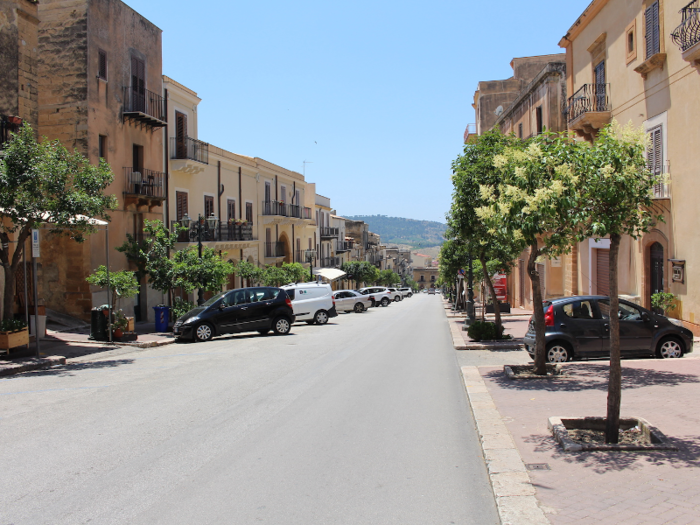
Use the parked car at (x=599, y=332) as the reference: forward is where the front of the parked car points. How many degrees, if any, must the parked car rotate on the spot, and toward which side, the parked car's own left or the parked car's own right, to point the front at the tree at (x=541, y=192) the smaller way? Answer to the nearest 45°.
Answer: approximately 90° to the parked car's own right

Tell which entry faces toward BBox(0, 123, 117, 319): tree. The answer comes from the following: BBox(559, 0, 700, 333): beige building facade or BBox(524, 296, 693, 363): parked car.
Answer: the beige building facade

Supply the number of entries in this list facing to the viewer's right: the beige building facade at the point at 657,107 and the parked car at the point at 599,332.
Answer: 1

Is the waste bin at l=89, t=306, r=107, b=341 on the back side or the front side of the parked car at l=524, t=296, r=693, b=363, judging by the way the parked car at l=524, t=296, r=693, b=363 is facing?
on the back side

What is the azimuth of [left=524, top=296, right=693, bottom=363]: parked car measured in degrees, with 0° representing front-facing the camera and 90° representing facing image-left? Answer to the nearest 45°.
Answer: approximately 270°

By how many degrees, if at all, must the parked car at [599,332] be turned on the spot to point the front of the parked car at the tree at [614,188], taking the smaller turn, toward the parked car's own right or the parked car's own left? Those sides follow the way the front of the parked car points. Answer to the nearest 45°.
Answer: approximately 90° to the parked car's own right

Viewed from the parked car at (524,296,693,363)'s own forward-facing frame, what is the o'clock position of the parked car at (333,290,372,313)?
the parked car at (333,290,372,313) is roughly at 8 o'clock from the parked car at (524,296,693,363).

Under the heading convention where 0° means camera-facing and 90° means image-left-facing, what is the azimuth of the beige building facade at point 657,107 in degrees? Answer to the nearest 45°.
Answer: approximately 45°

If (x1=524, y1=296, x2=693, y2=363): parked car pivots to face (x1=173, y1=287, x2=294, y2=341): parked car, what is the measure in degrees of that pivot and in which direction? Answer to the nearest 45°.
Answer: approximately 180°

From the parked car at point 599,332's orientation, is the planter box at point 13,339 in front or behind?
behind

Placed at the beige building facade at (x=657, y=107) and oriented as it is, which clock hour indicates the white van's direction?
The white van is roughly at 2 o'clock from the beige building facade.
